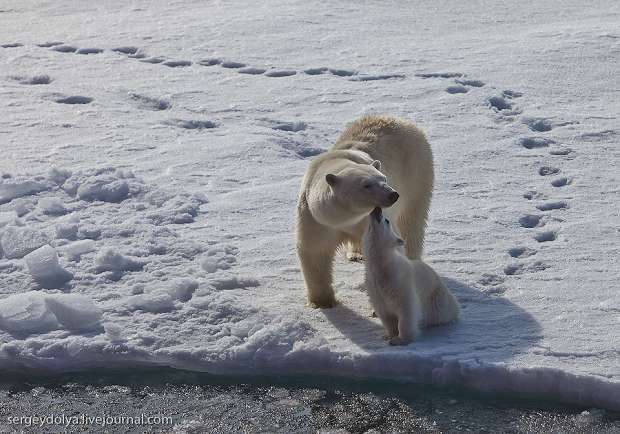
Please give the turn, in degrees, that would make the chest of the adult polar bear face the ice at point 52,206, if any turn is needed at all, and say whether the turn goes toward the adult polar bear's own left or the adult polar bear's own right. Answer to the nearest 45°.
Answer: approximately 90° to the adult polar bear's own right

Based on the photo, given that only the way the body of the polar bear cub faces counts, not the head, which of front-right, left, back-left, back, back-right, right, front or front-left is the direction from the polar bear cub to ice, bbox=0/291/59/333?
front-right

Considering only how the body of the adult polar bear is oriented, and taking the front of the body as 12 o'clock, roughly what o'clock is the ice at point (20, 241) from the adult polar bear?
The ice is roughly at 2 o'clock from the adult polar bear.

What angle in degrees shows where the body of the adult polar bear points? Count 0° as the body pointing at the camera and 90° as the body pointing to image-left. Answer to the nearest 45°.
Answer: approximately 45°

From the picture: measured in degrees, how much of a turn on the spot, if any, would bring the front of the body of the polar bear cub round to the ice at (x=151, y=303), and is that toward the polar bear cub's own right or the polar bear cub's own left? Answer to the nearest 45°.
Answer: approximately 45° to the polar bear cub's own right

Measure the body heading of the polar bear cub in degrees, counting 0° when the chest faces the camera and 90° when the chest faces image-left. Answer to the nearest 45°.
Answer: approximately 45°
